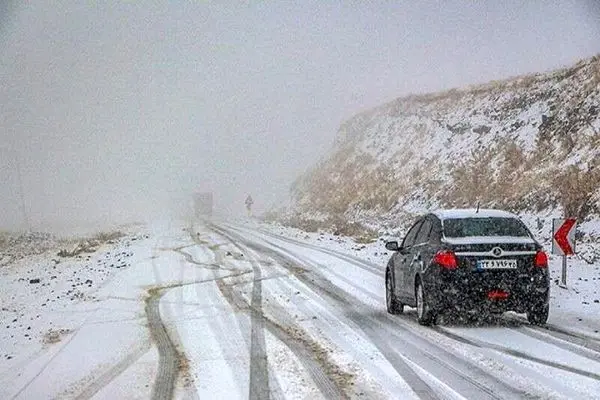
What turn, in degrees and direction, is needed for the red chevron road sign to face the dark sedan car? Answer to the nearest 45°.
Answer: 0° — it already faces it

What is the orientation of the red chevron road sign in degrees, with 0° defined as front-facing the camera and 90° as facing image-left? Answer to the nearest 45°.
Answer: approximately 0°
